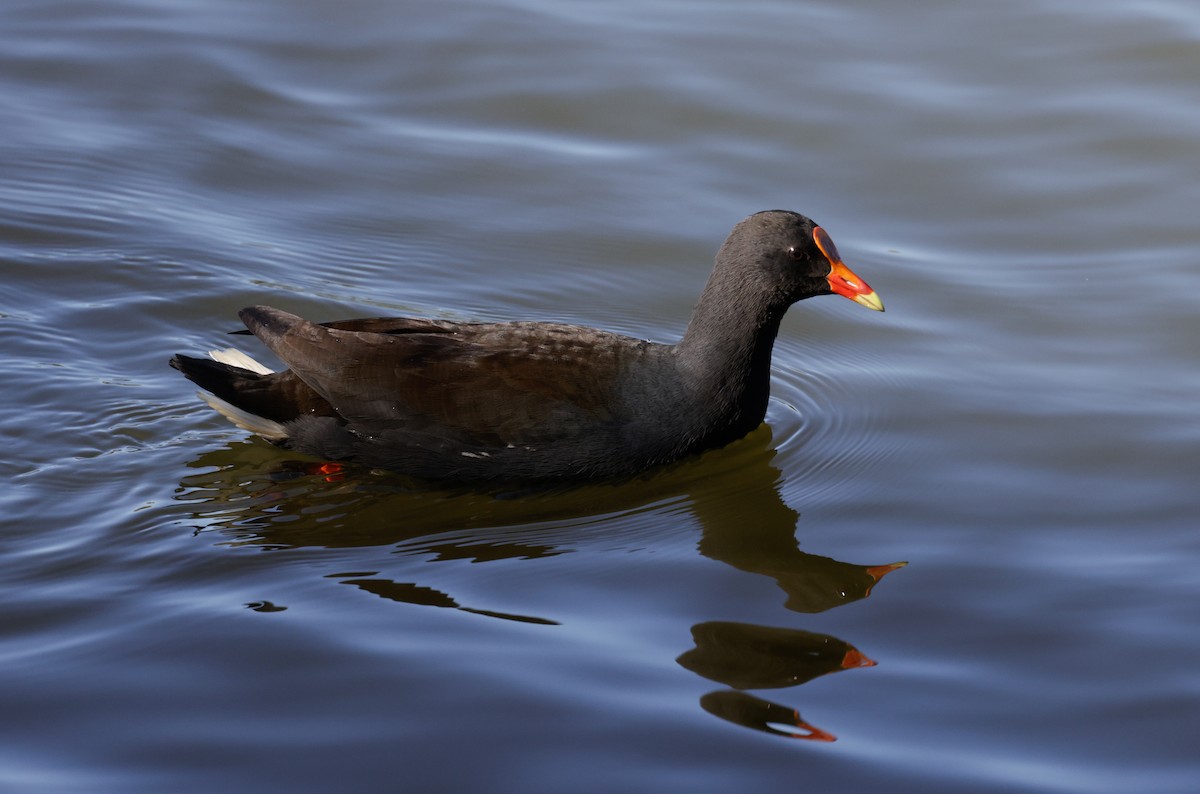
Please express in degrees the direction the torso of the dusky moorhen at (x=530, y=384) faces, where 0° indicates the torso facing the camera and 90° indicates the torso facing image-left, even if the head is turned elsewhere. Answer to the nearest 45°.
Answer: approximately 270°
